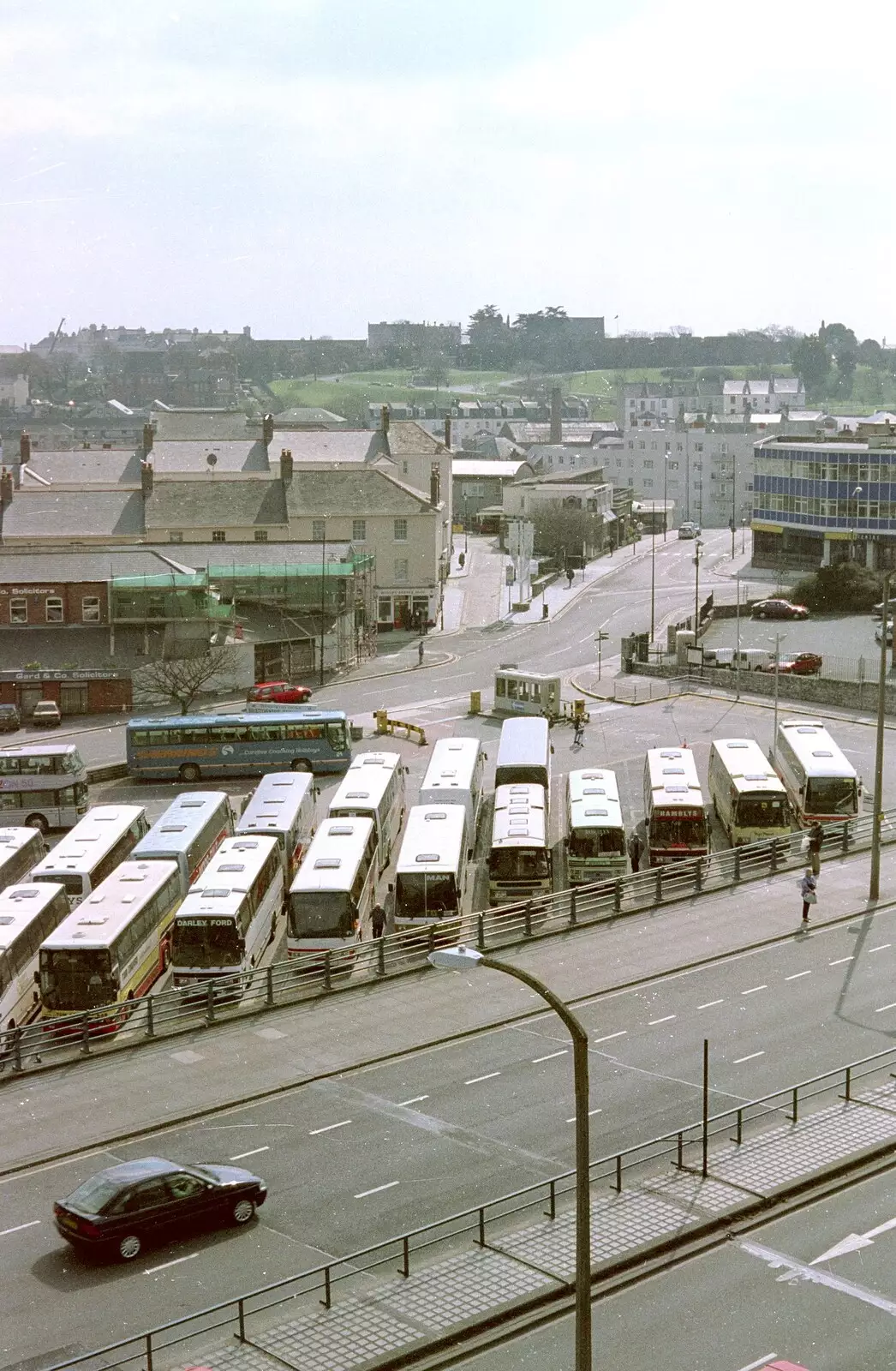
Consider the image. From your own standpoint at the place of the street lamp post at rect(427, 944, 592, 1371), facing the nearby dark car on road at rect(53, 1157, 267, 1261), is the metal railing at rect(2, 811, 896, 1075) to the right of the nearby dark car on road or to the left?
right

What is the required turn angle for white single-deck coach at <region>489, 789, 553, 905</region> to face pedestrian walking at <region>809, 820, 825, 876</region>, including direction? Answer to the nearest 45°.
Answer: approximately 90° to its left

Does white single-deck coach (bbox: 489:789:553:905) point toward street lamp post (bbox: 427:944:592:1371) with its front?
yes

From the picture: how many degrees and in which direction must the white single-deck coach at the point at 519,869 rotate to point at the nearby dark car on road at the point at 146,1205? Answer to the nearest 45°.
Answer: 0° — it already faces it

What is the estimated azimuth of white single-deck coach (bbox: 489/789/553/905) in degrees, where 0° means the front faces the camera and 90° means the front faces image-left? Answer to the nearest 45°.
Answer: approximately 0°

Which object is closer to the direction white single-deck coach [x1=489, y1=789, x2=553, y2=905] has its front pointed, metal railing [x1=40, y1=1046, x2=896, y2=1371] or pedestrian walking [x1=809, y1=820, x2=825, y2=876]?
the metal railing

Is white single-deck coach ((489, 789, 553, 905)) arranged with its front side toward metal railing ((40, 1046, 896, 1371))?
yes

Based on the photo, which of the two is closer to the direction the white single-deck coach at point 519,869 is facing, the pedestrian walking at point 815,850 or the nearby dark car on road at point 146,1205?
the nearby dark car on road
